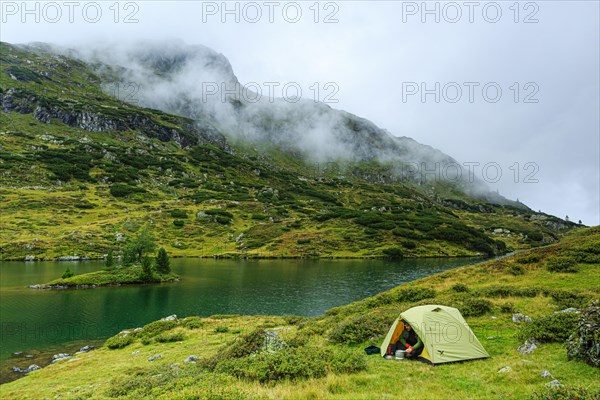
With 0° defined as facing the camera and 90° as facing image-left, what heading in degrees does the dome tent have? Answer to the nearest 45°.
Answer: approximately 45°

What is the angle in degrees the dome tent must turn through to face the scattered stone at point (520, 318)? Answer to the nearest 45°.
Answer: approximately 180°

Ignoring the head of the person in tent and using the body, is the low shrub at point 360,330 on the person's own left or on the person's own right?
on the person's own right

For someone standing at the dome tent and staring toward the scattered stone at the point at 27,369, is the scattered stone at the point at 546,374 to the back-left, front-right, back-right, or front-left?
back-left

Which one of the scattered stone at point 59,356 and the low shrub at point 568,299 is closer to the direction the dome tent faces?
the scattered stone

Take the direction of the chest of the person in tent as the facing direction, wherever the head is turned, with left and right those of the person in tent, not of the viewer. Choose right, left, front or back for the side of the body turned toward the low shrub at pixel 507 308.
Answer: back

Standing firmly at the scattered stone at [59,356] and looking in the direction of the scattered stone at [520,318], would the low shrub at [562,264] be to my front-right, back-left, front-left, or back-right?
front-left

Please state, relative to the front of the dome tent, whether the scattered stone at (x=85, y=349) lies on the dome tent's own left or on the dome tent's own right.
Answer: on the dome tent's own right

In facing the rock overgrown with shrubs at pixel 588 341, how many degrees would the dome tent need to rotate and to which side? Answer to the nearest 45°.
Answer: approximately 90° to its left

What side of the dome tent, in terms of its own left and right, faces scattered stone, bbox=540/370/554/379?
left

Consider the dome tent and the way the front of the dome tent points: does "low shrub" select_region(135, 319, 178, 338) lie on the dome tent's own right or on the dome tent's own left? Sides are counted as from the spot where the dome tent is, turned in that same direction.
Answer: on the dome tent's own right

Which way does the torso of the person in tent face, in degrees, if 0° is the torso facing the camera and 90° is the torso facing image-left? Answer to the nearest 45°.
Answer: approximately 45°

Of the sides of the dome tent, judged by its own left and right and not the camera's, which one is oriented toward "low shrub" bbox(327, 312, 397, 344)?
right

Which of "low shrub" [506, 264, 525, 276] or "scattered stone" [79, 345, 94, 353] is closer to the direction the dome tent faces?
the scattered stone

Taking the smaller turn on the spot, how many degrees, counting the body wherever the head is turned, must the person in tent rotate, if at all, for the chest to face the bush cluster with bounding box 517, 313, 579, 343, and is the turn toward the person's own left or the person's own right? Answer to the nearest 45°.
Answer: approximately 135° to the person's own left

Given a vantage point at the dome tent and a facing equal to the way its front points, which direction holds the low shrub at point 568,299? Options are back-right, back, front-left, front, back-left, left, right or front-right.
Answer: back
